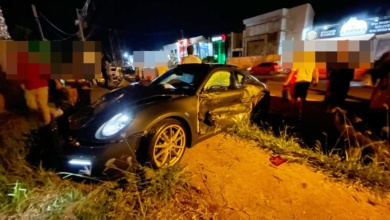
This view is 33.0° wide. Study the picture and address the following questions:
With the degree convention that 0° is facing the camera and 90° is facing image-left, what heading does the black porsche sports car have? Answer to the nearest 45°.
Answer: approximately 45°

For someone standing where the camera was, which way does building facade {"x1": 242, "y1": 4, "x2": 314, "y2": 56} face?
facing the viewer and to the left of the viewer

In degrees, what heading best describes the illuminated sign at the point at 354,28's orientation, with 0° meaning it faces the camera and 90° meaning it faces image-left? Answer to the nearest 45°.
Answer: approximately 45°

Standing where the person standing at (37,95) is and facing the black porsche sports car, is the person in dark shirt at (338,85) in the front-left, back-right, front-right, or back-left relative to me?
front-left
